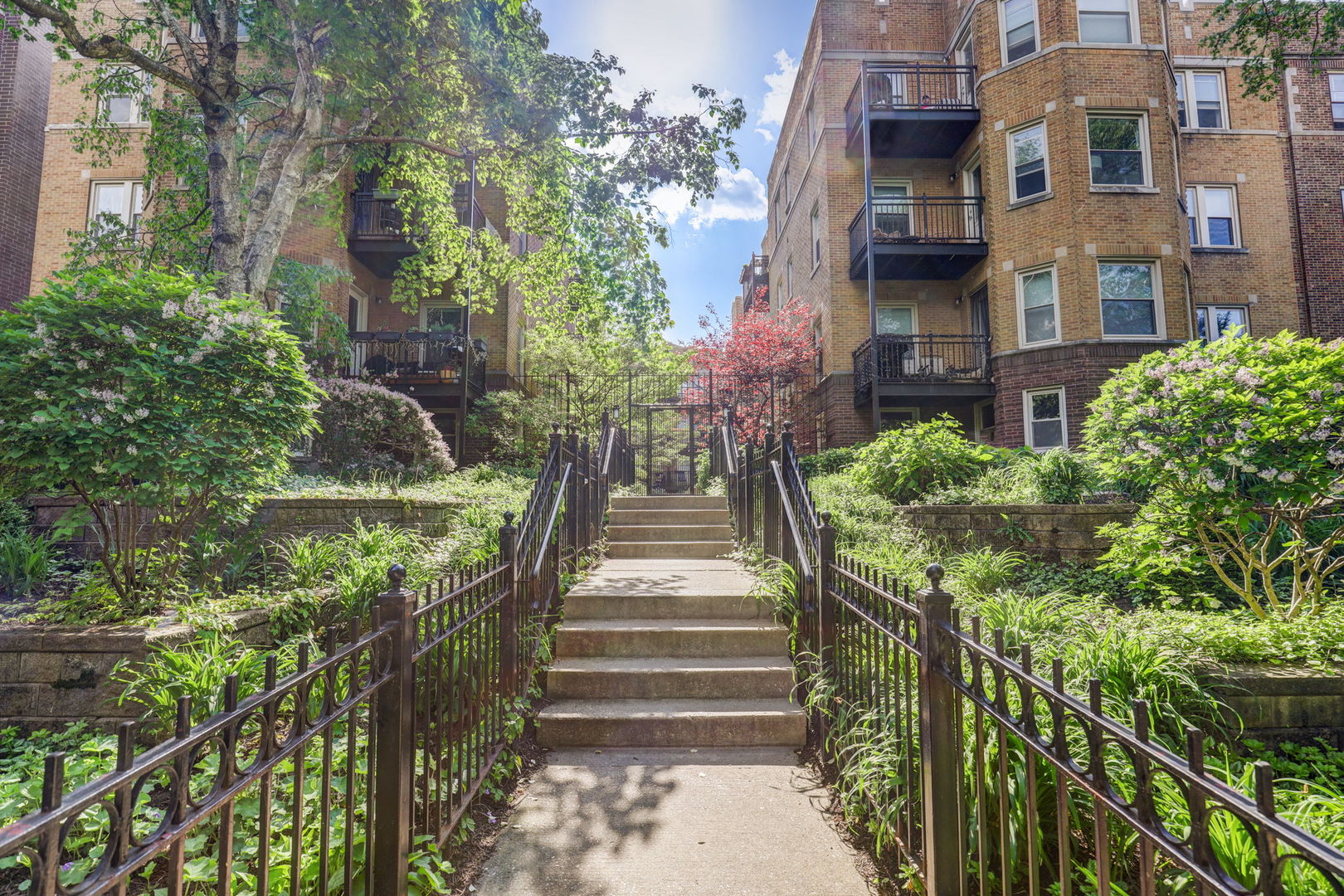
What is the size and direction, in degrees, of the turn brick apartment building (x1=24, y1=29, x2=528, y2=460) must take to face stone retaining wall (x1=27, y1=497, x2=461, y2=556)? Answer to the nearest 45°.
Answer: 0° — it already faces it

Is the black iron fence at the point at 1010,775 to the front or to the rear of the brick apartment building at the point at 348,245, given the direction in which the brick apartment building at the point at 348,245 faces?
to the front

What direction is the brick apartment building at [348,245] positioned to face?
toward the camera

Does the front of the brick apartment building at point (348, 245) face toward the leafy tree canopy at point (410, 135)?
yes

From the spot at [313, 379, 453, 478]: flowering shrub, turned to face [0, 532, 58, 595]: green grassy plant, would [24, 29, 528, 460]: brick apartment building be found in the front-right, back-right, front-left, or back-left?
back-right

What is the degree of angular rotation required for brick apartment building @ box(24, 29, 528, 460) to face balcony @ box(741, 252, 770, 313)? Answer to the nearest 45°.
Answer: approximately 90° to its left

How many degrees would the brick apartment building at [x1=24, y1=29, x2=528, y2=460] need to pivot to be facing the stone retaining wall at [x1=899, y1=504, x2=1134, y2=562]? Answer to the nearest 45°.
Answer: approximately 45° to its left

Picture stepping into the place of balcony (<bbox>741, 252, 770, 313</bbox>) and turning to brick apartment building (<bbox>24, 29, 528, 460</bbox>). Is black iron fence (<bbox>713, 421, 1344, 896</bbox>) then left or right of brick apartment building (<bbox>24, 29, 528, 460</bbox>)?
left

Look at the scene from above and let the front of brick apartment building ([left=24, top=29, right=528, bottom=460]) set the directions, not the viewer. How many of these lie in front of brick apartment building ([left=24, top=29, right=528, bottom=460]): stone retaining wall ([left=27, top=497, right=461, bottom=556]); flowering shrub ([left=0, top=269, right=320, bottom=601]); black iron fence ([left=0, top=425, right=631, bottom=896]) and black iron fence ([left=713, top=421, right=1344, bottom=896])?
4

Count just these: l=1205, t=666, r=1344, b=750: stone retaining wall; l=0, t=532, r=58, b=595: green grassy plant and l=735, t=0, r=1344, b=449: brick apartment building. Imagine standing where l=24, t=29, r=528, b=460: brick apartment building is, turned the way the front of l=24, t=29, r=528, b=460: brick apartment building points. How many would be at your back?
0

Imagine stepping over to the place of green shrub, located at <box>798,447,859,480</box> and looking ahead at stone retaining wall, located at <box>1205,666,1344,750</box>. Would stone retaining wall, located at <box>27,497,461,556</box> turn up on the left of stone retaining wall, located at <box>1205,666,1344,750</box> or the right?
right
